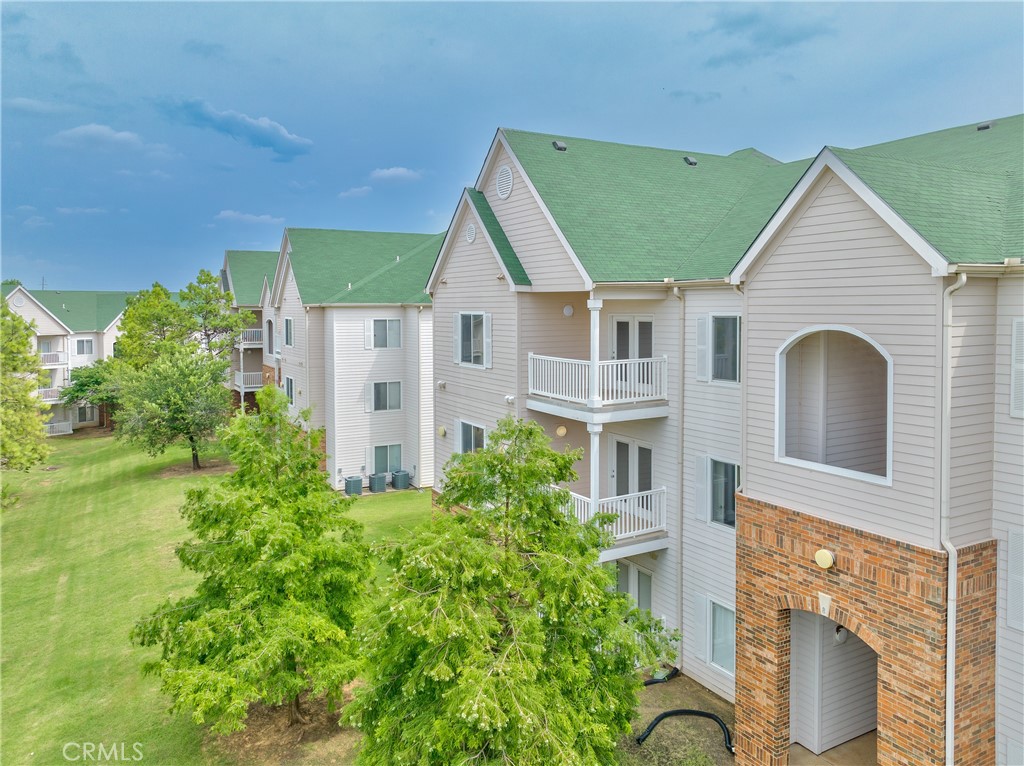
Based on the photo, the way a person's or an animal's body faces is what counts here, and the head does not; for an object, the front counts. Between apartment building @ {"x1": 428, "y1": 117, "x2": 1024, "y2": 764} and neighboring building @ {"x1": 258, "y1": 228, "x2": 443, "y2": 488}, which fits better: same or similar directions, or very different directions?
same or similar directions

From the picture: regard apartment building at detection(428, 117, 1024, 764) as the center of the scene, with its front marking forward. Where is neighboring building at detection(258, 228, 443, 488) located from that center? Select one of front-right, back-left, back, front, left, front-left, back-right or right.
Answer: right

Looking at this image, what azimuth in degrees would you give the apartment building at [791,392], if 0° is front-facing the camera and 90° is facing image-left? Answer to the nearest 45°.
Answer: approximately 45°

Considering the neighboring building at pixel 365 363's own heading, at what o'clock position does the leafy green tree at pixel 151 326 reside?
The leafy green tree is roughly at 2 o'clock from the neighboring building.

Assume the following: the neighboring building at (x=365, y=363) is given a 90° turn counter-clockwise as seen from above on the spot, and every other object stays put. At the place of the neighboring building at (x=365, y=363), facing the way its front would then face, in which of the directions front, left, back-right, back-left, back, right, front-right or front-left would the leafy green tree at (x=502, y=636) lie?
front

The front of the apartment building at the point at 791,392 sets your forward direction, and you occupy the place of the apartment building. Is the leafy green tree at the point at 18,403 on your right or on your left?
on your right

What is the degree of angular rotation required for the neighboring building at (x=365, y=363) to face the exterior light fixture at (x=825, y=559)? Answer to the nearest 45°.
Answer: approximately 90° to its left

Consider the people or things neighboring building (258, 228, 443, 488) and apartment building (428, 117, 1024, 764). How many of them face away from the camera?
0

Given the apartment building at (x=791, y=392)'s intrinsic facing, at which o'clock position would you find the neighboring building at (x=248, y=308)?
The neighboring building is roughly at 3 o'clock from the apartment building.

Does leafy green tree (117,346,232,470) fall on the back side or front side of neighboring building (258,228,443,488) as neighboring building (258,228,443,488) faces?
on the front side

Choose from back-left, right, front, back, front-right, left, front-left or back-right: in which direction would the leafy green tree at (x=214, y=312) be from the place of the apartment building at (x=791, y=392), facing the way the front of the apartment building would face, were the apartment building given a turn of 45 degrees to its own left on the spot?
back-right

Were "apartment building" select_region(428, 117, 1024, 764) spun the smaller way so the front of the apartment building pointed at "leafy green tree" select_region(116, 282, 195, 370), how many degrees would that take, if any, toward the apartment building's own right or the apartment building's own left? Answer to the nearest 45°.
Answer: approximately 90° to the apartment building's own right
